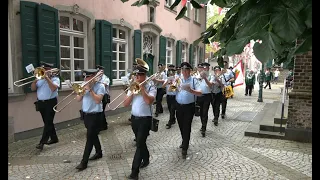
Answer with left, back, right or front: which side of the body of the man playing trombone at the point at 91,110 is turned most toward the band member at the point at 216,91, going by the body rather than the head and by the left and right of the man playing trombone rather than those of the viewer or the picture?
back

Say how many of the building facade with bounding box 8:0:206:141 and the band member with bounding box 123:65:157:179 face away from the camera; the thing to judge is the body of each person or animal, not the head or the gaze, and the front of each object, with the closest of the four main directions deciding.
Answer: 0

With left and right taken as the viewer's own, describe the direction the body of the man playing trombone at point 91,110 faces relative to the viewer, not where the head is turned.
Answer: facing the viewer and to the left of the viewer

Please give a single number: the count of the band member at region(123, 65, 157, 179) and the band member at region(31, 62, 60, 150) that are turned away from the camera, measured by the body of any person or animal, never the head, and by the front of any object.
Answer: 0

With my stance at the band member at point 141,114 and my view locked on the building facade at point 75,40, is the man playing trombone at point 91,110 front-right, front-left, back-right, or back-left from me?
front-left

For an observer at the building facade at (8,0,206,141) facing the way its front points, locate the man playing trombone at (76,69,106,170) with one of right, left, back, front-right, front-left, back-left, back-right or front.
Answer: front-right

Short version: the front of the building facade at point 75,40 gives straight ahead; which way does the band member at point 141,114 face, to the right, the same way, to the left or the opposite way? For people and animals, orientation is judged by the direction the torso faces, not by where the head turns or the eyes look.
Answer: to the right

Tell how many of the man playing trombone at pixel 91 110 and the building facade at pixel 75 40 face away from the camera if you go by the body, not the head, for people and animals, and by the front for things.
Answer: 0

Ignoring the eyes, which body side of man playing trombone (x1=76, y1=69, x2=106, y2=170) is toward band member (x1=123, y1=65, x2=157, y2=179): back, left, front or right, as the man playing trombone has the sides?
left

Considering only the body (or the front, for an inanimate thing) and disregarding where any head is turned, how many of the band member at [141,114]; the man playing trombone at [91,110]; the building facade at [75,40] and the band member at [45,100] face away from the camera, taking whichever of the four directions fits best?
0

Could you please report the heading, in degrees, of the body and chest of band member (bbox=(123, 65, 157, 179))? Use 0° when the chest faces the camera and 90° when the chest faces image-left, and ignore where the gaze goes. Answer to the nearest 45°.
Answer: approximately 45°

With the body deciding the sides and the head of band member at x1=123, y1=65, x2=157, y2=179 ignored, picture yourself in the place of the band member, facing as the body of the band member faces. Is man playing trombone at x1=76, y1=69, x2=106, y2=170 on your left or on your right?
on your right

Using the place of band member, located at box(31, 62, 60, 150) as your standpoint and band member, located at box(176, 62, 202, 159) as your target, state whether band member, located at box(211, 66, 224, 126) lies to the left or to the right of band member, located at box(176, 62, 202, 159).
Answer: left

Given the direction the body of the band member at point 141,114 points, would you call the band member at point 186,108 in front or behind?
behind
